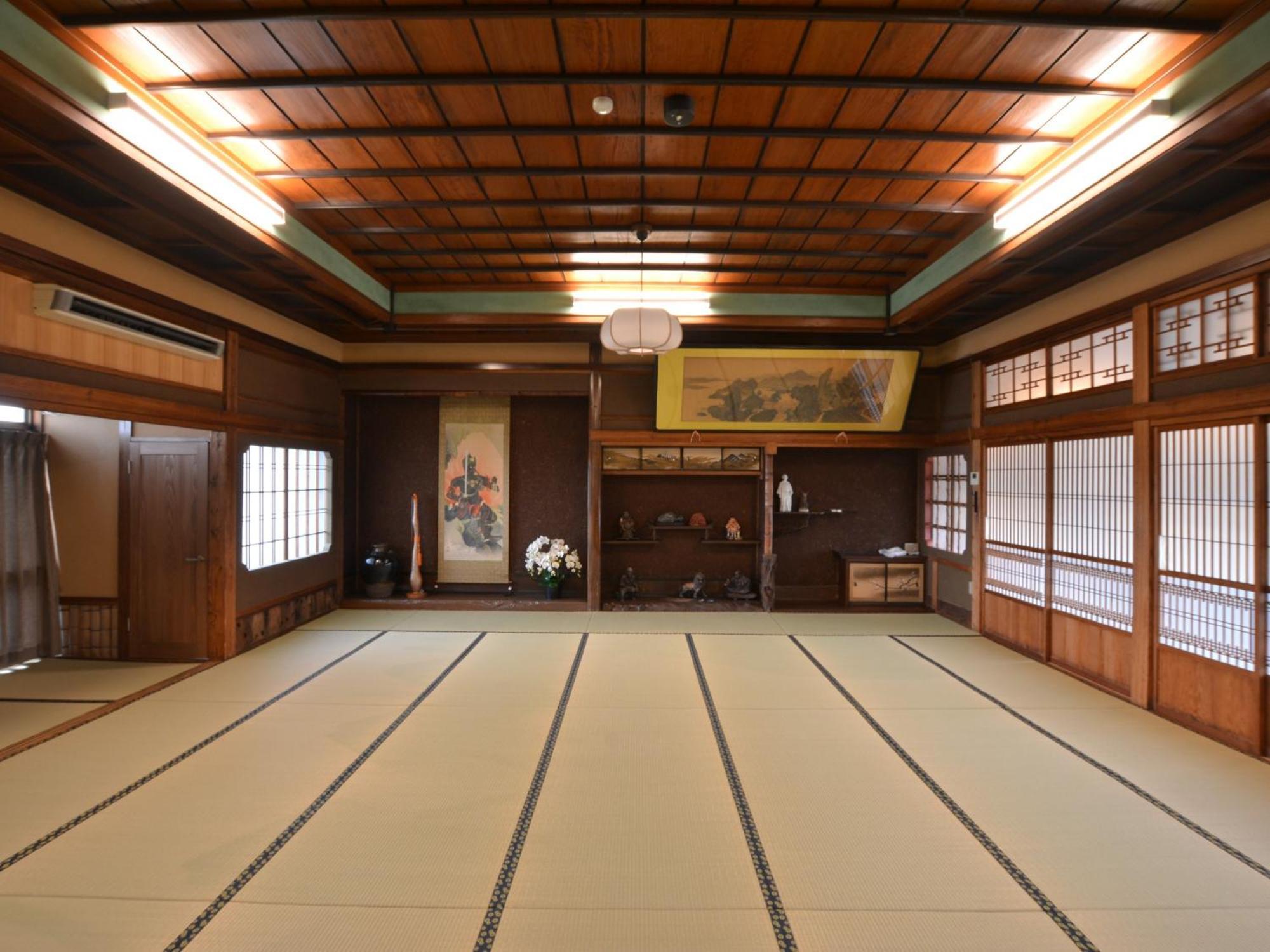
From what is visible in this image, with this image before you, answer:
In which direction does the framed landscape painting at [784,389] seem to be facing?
toward the camera

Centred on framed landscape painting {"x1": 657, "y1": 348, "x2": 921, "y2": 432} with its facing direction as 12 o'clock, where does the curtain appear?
The curtain is roughly at 2 o'clock from the framed landscape painting.

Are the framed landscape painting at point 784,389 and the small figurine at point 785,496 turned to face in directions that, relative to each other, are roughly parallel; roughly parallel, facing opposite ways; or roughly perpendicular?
roughly parallel

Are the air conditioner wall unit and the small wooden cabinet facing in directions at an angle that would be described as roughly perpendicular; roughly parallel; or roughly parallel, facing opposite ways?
roughly perpendicular

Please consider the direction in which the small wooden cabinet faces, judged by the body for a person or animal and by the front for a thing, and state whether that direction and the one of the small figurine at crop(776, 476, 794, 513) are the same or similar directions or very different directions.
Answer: same or similar directions

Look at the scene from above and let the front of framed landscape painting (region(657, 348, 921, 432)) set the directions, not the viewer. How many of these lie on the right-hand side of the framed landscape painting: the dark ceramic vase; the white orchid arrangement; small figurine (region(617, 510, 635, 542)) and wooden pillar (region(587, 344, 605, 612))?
4

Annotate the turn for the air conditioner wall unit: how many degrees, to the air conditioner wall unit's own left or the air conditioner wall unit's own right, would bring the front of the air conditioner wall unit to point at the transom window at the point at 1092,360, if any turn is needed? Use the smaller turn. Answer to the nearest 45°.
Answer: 0° — it already faces it

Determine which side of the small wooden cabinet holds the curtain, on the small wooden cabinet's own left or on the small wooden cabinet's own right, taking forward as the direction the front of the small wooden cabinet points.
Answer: on the small wooden cabinet's own right

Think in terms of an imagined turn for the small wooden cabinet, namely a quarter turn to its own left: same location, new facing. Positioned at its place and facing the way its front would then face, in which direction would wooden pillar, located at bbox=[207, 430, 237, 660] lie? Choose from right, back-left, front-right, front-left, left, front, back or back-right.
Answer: back-right

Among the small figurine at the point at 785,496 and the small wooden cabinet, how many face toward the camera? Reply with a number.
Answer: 2

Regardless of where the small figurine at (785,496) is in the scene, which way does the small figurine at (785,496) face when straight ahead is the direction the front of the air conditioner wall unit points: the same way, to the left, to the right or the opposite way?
to the right

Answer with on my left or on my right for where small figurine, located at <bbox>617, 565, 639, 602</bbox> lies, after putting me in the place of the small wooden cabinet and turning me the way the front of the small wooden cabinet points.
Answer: on my right

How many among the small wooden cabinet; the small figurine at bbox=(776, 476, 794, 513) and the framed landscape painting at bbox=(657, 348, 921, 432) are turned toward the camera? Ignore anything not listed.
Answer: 3

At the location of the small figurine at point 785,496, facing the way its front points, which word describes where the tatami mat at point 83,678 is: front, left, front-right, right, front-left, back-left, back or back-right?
front-right

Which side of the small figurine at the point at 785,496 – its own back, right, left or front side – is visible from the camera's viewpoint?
front

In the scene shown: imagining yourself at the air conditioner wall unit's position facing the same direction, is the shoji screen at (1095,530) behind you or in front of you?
in front

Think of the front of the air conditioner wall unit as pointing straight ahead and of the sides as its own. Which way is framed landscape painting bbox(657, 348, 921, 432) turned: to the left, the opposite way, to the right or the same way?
to the right

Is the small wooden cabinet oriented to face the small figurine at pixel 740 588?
no

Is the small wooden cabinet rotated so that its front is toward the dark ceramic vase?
no
